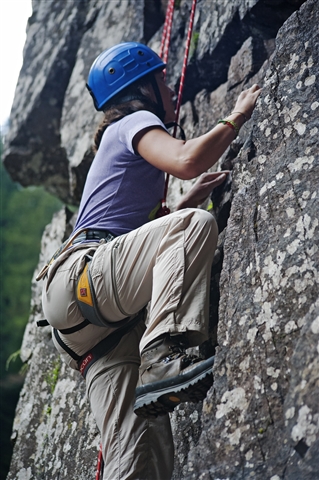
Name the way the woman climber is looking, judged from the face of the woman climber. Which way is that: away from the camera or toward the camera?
away from the camera

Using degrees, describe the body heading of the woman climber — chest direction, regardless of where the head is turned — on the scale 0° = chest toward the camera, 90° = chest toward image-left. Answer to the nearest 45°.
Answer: approximately 270°
